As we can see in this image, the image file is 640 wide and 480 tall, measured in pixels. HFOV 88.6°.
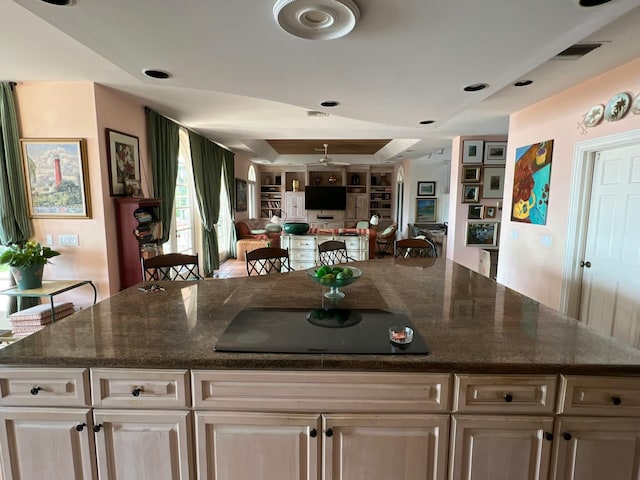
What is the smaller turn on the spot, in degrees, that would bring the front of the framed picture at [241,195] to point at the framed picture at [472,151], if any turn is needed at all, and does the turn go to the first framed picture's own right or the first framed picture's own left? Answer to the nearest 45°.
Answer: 0° — it already faces it

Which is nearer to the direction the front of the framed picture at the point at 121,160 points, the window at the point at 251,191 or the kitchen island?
the kitchen island

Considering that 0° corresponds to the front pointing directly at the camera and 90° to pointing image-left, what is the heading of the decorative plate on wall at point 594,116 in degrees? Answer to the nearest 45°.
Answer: approximately 45°

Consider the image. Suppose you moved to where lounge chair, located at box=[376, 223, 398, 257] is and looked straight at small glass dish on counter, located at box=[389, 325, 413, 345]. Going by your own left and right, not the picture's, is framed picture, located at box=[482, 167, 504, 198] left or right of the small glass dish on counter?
left

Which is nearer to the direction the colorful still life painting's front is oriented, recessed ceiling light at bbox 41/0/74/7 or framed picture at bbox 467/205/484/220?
the recessed ceiling light

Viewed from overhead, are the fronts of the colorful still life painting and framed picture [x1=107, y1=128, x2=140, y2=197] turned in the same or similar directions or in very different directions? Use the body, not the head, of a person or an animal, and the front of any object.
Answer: very different directions

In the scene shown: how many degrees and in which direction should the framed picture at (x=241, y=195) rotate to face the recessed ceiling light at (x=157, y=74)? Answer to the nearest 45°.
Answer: approximately 45° to its right

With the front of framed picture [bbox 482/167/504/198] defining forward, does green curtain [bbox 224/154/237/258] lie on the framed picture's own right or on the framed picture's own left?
on the framed picture's own right

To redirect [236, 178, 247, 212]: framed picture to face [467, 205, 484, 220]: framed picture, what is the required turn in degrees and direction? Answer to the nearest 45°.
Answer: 0° — it already faces it

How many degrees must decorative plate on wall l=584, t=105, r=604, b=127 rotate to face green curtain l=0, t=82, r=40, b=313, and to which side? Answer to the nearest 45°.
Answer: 0° — it already faces it

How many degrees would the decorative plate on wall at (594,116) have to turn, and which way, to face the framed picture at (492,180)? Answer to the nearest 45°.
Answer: approximately 90° to its right

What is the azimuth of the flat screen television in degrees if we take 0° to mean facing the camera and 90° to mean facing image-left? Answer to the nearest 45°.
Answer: approximately 0°
